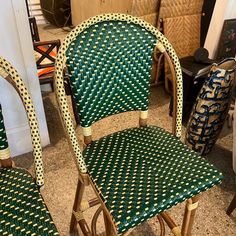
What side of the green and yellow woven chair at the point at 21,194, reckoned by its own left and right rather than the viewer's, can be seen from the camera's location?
front

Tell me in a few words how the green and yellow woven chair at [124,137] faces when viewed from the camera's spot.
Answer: facing the viewer and to the right of the viewer

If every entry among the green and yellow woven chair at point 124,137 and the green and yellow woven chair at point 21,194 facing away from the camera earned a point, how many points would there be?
0

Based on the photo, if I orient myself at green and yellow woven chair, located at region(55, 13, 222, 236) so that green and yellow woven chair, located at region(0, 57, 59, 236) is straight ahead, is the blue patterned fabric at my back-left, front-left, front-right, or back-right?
back-right

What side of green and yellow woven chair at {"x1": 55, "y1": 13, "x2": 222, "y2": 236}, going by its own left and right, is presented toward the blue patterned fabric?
left
